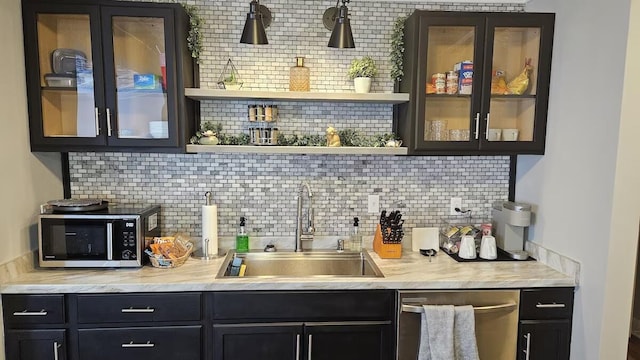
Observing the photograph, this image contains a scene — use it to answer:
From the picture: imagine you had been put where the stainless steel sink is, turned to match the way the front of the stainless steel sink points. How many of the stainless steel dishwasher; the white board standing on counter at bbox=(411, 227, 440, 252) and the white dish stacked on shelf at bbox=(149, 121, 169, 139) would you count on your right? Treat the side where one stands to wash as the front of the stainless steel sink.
1

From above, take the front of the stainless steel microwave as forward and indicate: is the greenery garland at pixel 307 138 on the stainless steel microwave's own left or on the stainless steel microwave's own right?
on the stainless steel microwave's own left

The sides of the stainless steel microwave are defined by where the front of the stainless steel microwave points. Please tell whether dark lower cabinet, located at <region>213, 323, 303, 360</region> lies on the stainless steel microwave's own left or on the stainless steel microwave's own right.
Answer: on the stainless steel microwave's own left

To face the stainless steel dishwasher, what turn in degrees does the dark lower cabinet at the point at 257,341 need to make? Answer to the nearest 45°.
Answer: approximately 90° to its left

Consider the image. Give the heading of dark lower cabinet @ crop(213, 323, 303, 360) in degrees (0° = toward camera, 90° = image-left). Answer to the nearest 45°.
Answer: approximately 0°

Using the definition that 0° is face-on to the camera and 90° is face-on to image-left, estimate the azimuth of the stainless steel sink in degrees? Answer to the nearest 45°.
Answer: approximately 0°

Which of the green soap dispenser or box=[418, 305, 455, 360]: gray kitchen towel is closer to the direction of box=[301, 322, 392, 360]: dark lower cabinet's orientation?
the gray kitchen towel
